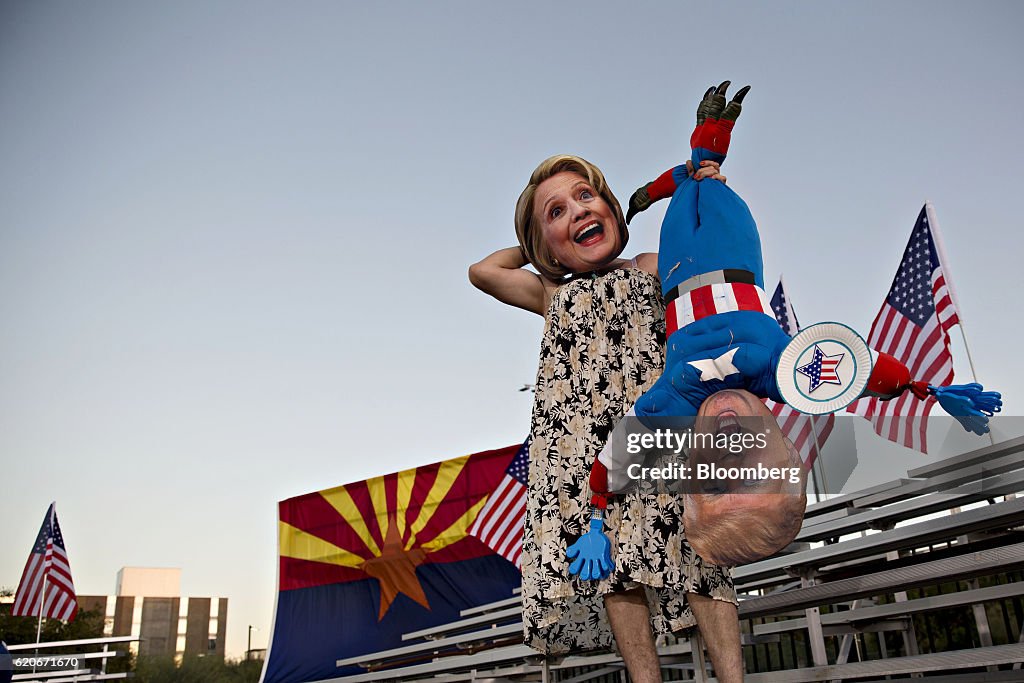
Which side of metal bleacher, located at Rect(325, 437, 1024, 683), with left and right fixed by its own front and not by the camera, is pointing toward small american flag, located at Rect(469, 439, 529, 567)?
right

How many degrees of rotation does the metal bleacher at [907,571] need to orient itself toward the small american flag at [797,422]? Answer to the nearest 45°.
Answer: approximately 135° to its right

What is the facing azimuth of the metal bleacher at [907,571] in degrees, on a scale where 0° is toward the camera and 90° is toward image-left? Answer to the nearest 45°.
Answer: approximately 45°

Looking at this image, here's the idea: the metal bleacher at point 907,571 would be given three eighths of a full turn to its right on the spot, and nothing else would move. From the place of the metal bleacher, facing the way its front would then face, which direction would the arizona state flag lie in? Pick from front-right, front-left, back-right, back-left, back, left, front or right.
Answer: front-left
